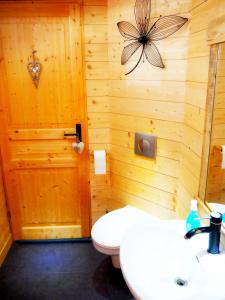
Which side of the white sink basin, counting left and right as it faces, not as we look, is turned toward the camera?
left

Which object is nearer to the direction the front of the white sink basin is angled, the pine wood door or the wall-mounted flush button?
the pine wood door

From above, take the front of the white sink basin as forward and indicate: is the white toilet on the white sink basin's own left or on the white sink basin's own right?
on the white sink basin's own right

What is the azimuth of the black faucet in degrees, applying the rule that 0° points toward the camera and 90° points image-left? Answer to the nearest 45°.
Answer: approximately 90°

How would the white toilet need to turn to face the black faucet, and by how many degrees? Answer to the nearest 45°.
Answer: approximately 90° to its left

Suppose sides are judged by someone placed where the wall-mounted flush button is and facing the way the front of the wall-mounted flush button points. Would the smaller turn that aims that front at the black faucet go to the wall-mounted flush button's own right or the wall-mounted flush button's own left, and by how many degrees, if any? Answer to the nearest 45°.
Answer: approximately 45° to the wall-mounted flush button's own left

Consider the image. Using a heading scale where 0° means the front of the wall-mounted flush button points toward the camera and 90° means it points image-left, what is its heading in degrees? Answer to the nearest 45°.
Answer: approximately 45°

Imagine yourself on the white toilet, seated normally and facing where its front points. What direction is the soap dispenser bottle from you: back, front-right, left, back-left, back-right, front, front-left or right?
left

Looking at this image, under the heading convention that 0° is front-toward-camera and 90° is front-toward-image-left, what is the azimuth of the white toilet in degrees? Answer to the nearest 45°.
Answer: approximately 45°

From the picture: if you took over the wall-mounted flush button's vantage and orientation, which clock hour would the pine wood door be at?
The pine wood door is roughly at 2 o'clock from the wall-mounted flush button.
